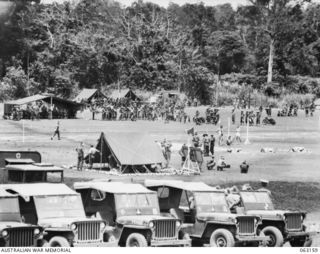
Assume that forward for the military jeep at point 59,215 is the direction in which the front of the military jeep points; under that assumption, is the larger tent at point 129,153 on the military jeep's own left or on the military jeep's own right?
on the military jeep's own left

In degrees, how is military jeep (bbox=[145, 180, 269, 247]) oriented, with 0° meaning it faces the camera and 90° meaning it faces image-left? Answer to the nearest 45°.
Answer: approximately 315°

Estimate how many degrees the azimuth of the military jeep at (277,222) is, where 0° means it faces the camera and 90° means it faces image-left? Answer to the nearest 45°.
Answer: approximately 315°

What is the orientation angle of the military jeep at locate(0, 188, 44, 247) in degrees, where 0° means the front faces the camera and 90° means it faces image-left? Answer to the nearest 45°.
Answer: approximately 315°

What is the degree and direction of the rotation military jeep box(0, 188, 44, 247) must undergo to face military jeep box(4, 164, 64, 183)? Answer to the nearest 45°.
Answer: approximately 135° to its left

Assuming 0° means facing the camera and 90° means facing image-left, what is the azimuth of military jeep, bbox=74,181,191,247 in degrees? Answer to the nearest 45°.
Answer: approximately 315°
